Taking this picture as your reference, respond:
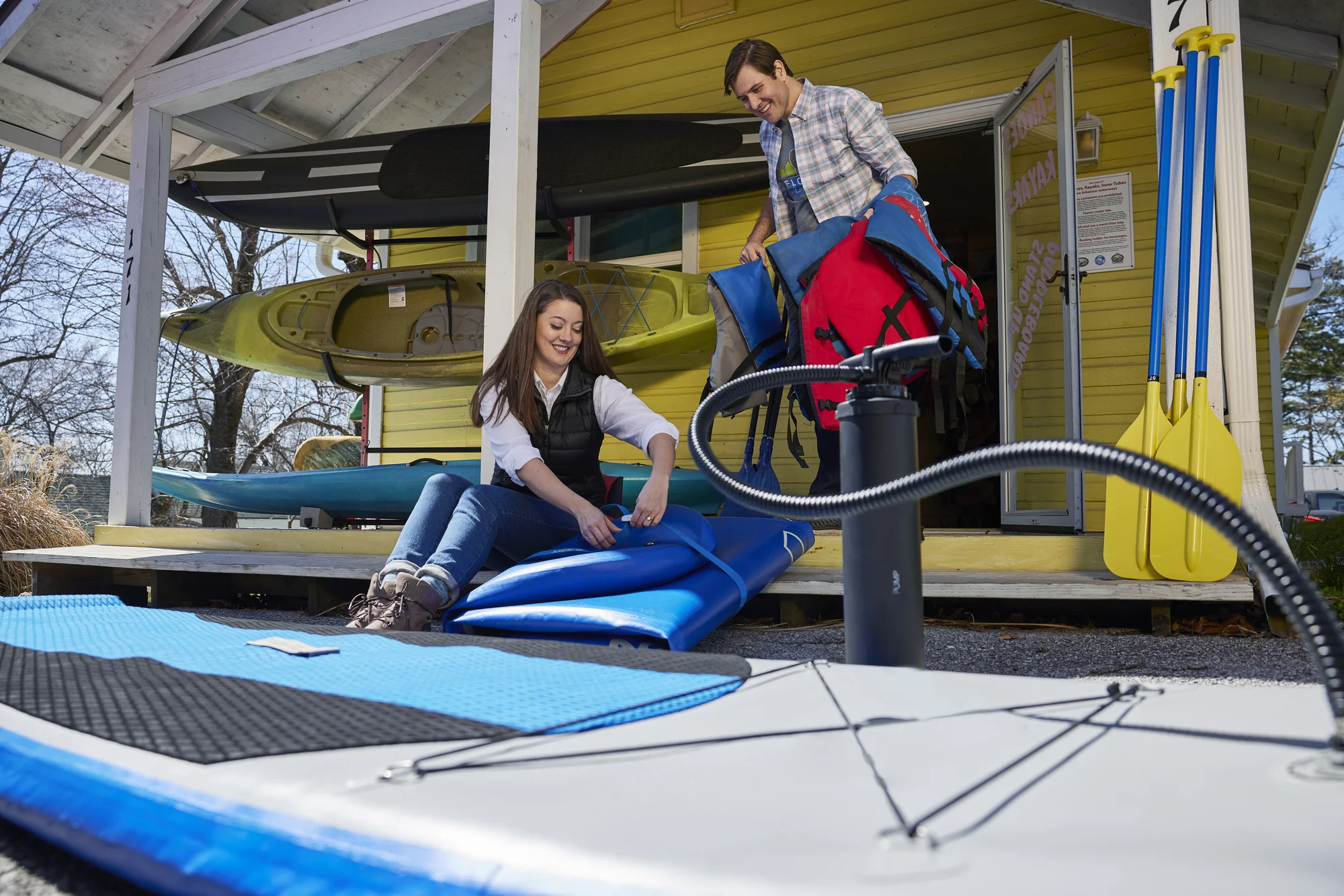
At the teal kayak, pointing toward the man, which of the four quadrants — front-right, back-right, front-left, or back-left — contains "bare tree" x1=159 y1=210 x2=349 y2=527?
back-left

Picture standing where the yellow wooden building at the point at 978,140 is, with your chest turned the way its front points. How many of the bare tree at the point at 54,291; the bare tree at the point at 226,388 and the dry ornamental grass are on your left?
0

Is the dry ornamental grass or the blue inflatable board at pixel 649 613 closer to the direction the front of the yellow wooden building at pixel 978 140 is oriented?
the blue inflatable board

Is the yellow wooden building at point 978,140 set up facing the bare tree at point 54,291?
no

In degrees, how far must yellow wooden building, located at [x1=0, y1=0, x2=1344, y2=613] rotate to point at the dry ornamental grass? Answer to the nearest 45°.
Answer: approximately 90° to its right

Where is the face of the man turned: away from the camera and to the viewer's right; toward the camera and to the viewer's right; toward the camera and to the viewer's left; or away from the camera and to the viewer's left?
toward the camera and to the viewer's left

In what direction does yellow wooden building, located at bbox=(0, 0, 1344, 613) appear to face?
toward the camera

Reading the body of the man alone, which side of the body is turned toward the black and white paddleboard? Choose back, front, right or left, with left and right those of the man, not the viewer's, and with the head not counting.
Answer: right

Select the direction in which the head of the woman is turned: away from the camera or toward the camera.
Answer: toward the camera

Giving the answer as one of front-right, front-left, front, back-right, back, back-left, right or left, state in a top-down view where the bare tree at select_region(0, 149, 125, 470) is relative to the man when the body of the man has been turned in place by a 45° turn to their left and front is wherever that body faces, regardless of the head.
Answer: back-right

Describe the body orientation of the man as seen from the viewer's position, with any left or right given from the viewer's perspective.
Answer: facing the viewer and to the left of the viewer
